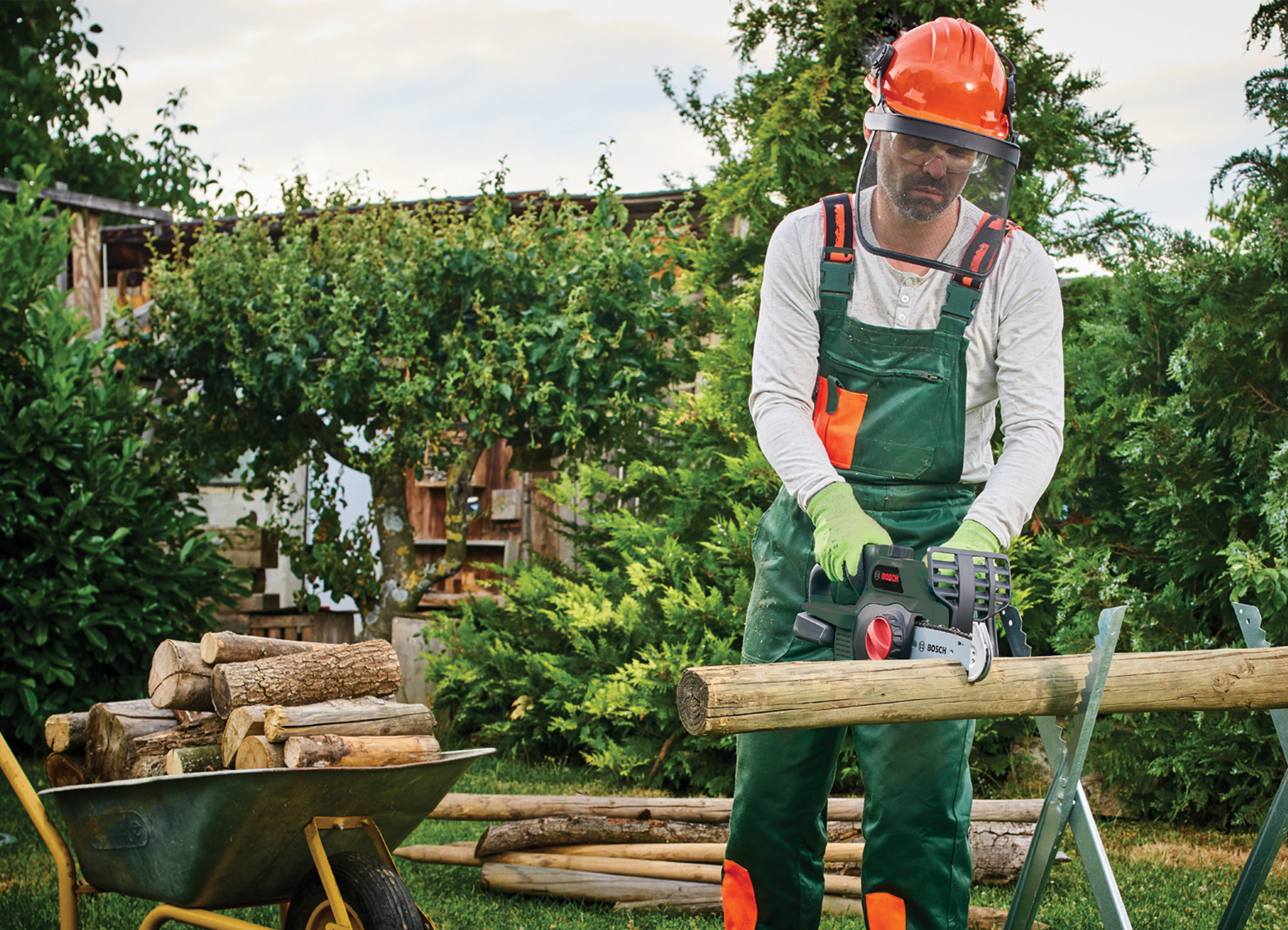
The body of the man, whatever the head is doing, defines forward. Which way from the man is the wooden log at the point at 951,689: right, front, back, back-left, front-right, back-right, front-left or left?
front

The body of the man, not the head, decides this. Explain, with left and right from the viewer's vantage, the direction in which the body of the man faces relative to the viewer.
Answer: facing the viewer

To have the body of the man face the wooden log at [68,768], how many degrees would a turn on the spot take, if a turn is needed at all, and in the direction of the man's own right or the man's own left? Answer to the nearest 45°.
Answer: approximately 90° to the man's own right

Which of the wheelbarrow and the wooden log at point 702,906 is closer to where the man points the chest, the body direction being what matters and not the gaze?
the wheelbarrow

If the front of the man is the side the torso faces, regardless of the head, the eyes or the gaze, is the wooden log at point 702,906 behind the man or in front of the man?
behind

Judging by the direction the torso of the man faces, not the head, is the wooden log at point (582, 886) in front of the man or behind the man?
behind

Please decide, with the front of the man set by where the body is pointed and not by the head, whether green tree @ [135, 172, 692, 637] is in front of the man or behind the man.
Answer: behind

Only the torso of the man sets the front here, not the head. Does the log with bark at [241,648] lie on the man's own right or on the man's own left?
on the man's own right

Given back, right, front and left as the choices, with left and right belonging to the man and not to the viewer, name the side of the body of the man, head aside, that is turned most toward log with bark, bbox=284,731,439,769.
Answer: right

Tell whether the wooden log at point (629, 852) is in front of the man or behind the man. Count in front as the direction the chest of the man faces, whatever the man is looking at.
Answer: behind
